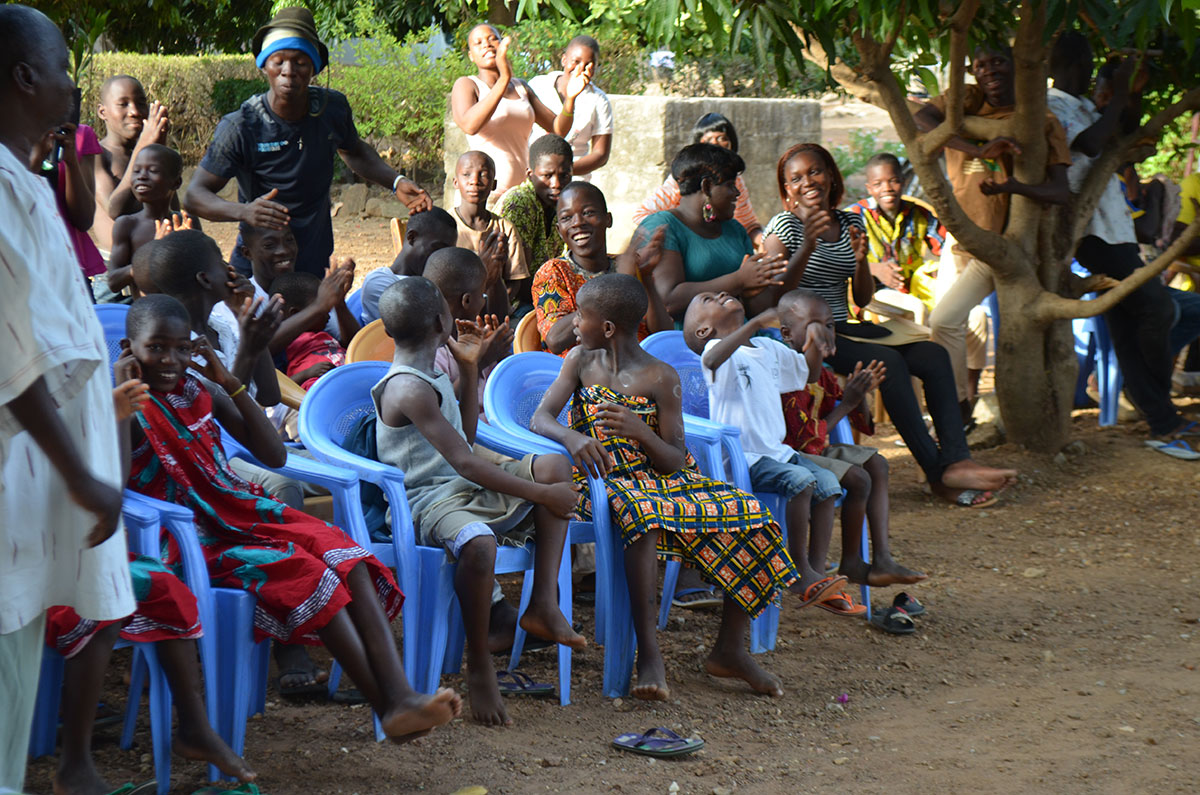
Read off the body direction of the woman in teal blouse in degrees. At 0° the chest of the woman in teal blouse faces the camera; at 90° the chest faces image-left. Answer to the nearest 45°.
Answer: approximately 315°

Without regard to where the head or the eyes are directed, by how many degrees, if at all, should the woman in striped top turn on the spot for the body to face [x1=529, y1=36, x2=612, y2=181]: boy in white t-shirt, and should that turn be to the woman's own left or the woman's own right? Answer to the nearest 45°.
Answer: approximately 180°

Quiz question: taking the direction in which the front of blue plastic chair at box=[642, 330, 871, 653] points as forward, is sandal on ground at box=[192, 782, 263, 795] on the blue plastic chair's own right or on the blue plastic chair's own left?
on the blue plastic chair's own right

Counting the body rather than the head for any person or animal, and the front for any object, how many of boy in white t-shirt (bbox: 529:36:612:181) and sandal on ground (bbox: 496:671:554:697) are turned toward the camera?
1

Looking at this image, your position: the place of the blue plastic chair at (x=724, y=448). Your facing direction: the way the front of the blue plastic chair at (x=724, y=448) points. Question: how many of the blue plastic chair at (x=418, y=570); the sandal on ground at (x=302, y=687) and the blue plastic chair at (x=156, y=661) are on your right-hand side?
3

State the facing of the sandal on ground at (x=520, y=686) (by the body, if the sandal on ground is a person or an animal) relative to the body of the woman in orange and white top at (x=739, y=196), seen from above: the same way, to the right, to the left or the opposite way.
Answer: to the left

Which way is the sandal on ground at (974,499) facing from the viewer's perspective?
to the viewer's right

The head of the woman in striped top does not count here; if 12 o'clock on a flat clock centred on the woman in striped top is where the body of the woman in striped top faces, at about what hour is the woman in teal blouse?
The woman in teal blouse is roughly at 3 o'clock from the woman in striped top.
